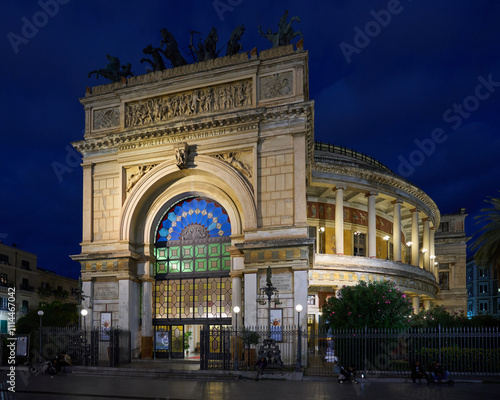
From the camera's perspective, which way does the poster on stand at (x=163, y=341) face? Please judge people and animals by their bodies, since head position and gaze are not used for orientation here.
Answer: toward the camera

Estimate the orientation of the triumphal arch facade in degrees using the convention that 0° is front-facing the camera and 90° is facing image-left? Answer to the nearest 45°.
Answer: approximately 45°

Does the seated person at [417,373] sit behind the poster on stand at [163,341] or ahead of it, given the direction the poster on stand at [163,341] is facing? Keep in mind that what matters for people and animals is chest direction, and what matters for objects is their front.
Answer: ahead

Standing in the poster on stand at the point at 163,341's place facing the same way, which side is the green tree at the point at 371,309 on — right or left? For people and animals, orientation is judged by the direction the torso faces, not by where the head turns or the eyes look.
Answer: on its left

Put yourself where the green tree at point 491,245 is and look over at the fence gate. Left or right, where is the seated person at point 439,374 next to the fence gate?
left

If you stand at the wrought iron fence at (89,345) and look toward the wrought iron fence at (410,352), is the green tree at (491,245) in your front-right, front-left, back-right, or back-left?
front-left

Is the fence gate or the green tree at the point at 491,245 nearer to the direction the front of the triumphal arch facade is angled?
the fence gate
